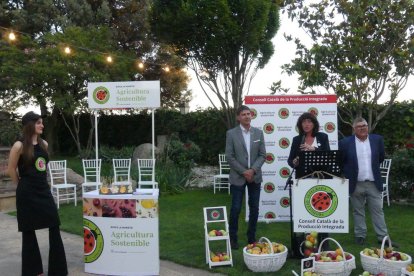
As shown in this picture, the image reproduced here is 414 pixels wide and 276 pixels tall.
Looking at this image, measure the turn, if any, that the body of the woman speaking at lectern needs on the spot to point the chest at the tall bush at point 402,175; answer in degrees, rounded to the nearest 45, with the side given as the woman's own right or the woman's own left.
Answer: approximately 135° to the woman's own left

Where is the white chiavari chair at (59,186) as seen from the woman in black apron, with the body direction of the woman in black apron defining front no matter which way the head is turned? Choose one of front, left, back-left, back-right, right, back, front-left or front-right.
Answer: back-left

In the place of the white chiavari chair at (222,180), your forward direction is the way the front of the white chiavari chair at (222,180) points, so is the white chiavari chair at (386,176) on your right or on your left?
on your left

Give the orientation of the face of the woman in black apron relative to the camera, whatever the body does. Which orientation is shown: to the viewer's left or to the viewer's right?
to the viewer's right
